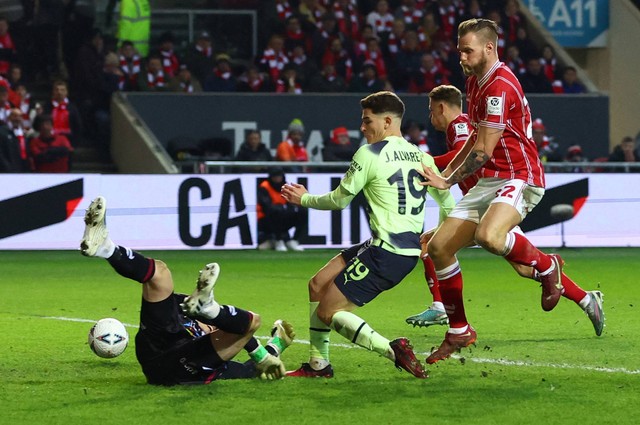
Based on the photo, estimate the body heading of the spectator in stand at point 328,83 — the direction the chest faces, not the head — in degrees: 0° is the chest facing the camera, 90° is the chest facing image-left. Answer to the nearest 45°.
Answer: approximately 0°

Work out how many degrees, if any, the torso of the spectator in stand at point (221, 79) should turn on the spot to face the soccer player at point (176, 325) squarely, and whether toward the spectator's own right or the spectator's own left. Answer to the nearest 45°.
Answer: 0° — they already face them

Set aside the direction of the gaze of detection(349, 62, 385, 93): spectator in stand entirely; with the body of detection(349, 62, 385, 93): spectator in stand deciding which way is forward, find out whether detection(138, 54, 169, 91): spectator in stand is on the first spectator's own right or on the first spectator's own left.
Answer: on the first spectator's own right

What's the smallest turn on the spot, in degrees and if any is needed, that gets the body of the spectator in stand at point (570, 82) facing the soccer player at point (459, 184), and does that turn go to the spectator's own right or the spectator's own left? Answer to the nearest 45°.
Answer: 0° — they already face them
